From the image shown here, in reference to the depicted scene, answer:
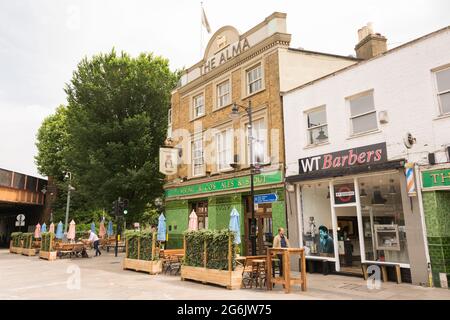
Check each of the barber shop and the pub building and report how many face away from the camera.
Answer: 0

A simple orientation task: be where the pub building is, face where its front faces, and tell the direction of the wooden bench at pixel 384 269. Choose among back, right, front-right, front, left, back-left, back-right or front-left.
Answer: left

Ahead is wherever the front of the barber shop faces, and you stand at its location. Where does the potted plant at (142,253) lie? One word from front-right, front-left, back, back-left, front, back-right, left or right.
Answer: front-right

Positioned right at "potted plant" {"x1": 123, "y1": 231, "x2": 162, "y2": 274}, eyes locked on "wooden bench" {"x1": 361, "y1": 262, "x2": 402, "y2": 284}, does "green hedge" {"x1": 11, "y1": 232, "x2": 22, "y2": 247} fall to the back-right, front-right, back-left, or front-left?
back-left

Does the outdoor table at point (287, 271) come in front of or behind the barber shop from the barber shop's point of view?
in front

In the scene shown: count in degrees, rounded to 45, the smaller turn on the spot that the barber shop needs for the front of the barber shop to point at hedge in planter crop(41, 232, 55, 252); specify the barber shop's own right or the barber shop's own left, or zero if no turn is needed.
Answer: approximately 45° to the barber shop's own right

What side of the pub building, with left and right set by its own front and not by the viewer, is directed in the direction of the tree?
right

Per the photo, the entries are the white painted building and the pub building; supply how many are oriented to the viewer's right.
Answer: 0

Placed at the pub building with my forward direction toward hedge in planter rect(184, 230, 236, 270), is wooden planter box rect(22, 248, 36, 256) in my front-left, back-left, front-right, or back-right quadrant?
back-right

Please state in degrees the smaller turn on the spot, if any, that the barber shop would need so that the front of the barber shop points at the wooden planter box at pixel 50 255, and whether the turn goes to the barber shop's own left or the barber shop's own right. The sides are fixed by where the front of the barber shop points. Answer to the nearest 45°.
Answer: approximately 45° to the barber shop's own right

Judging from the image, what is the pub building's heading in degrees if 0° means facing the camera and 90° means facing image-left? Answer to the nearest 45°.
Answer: approximately 45°

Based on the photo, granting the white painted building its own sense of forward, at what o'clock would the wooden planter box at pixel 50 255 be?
The wooden planter box is roughly at 2 o'clock from the white painted building.
